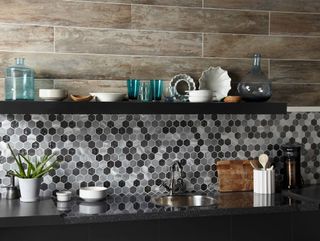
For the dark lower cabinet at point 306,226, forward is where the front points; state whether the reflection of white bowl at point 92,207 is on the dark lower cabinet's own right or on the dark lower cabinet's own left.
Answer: on the dark lower cabinet's own right

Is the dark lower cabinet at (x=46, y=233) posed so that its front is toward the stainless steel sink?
no

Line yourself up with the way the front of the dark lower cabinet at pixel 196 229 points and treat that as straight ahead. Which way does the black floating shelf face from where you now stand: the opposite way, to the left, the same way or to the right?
the same way

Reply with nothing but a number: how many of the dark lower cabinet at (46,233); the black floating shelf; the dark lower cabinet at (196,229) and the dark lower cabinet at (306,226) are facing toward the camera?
4

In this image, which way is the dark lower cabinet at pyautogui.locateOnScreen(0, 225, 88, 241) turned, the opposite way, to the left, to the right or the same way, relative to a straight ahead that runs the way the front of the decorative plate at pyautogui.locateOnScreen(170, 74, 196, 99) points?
the same way

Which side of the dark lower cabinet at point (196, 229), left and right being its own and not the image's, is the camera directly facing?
front

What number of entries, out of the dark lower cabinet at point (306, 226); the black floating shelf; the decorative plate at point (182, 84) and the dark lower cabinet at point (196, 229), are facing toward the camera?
4

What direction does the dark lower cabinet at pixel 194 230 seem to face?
toward the camera

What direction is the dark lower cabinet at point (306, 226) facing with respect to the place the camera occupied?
facing the viewer

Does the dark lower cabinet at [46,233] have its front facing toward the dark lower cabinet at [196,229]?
no

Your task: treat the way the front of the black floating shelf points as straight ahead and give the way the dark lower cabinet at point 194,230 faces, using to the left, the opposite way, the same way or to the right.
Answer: the same way

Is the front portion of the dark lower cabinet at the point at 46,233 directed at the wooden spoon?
no

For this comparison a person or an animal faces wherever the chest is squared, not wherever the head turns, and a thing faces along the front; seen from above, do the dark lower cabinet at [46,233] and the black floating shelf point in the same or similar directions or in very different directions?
same or similar directions

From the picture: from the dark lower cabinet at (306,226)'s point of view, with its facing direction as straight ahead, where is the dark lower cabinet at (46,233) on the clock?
the dark lower cabinet at (46,233) is roughly at 2 o'clock from the dark lower cabinet at (306,226).
